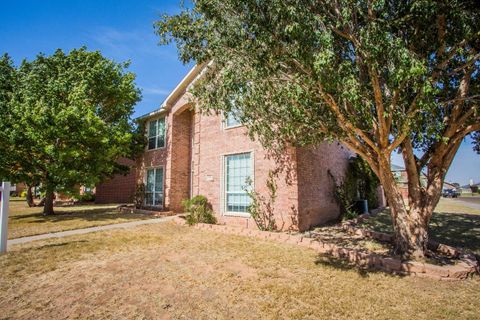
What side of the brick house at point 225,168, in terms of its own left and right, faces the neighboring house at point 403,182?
back

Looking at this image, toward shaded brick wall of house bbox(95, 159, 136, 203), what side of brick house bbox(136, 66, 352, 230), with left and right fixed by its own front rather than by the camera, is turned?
right

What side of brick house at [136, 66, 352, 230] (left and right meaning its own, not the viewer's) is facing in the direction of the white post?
front

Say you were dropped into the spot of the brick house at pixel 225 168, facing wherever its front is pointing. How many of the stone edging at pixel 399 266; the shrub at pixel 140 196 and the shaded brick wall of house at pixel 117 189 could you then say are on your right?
2

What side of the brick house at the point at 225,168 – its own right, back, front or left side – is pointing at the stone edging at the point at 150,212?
right

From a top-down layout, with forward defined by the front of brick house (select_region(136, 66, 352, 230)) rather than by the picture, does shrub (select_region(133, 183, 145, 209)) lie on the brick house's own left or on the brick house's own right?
on the brick house's own right

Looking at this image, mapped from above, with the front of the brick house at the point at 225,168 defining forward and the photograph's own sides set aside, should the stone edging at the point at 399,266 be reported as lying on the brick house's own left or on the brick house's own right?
on the brick house's own left

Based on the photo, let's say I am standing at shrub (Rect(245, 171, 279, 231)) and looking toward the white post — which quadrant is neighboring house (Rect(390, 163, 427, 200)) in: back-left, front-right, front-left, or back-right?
back-right

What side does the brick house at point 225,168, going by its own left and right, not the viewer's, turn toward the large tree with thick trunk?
left
